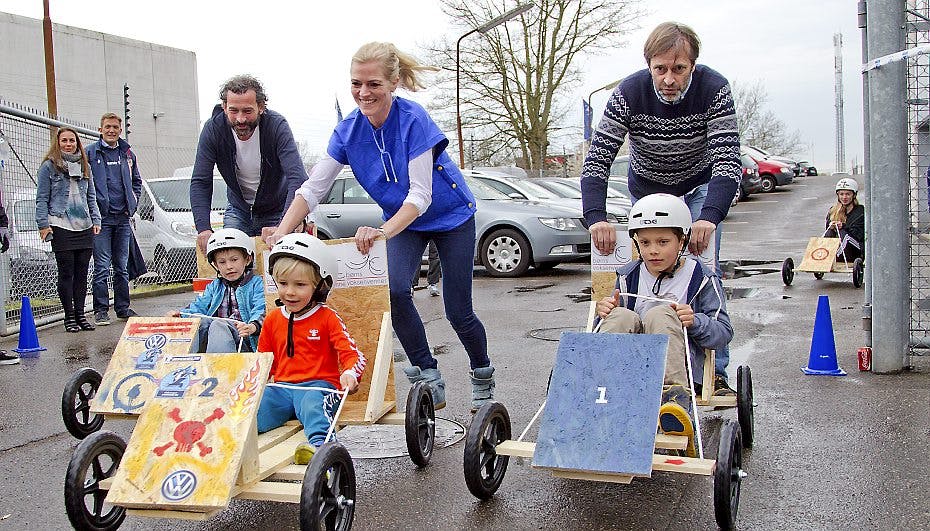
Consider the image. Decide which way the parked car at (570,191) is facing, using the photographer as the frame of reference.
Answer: facing the viewer and to the right of the viewer

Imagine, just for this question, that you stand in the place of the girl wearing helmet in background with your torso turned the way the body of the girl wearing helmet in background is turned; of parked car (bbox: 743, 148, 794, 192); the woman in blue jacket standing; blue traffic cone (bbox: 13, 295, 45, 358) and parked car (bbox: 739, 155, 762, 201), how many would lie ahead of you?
2

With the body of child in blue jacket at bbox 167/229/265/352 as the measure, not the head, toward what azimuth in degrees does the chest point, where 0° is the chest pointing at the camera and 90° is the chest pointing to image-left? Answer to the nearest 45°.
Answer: approximately 45°

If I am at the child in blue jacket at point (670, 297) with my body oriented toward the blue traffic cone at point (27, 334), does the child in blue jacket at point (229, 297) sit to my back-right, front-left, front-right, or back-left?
front-left

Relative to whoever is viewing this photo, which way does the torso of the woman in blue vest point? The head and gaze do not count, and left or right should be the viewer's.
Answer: facing the viewer and to the left of the viewer

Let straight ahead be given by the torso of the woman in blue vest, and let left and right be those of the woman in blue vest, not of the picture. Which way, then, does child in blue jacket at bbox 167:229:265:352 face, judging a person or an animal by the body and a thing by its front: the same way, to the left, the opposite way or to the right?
the same way

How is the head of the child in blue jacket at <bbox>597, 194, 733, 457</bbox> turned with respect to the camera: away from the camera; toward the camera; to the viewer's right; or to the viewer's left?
toward the camera

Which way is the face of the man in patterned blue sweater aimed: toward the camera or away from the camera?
toward the camera

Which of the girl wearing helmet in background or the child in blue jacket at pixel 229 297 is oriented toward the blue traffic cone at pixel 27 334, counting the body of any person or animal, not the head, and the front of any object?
the girl wearing helmet in background

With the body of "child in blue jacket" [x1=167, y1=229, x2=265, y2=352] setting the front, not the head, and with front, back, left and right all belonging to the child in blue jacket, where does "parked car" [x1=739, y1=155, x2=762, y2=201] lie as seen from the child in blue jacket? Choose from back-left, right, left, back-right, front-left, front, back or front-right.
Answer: back

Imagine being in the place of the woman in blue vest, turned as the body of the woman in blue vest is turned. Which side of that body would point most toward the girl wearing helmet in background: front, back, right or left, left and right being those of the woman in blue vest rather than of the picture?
back

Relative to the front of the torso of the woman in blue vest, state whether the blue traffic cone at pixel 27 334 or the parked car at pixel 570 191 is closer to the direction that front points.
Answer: the blue traffic cone

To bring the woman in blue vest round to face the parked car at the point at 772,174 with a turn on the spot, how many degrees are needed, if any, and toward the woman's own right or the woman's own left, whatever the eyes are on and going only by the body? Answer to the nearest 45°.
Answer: approximately 180°

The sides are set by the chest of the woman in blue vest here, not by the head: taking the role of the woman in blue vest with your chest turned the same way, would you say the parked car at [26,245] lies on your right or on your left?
on your right

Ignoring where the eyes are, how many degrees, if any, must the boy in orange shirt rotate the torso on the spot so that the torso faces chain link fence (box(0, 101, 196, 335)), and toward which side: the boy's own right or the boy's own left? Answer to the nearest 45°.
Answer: approximately 90° to the boy's own right

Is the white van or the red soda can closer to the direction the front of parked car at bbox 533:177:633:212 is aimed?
the red soda can

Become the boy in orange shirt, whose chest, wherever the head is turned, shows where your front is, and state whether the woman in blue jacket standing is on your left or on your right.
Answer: on your right

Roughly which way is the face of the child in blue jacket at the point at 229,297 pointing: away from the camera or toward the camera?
toward the camera

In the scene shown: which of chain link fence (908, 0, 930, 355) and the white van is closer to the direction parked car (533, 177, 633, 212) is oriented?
the chain link fence
